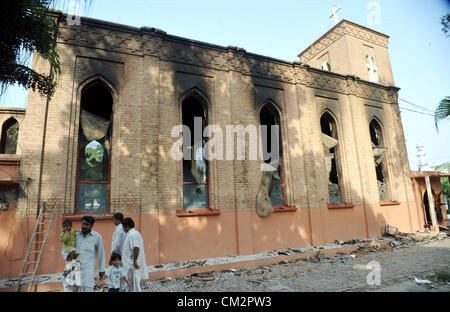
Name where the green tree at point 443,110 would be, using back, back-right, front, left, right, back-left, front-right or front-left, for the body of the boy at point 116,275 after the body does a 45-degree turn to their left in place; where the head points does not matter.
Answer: front-left

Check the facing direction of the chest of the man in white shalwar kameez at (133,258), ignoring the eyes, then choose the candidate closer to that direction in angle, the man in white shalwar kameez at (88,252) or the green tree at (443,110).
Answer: the man in white shalwar kameez

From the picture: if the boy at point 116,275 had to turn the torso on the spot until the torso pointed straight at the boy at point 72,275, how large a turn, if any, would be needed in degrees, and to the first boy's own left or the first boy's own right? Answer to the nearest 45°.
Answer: approximately 90° to the first boy's own right

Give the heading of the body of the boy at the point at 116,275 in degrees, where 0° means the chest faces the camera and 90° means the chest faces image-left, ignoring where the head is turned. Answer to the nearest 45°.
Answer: approximately 0°

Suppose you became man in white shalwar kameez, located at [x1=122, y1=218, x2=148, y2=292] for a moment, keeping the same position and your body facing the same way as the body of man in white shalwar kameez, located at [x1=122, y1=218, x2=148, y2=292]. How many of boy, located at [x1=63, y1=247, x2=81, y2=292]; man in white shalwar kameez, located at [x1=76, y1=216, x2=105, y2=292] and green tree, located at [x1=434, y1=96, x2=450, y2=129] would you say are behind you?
1
